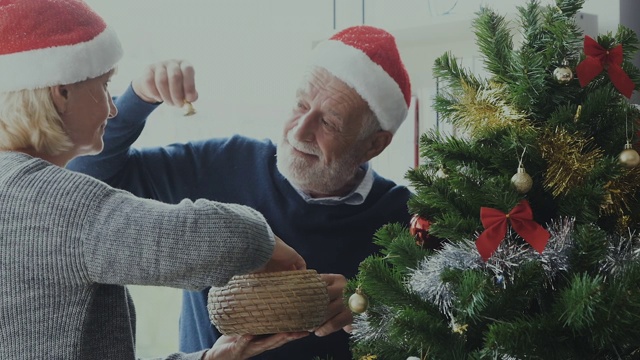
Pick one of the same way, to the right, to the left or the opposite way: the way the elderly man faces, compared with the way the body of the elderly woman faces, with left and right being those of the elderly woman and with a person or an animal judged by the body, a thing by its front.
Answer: the opposite way

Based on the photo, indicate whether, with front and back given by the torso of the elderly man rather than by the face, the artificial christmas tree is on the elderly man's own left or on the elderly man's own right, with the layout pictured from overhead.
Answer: on the elderly man's own left

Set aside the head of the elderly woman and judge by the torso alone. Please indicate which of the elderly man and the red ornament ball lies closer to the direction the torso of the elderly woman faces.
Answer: the elderly man

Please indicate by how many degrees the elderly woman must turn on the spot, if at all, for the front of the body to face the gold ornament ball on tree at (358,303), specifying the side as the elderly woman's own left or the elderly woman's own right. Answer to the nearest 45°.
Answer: approximately 45° to the elderly woman's own right

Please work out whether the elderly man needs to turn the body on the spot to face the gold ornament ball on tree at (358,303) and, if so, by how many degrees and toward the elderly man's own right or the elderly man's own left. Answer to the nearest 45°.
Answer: approximately 45° to the elderly man's own left

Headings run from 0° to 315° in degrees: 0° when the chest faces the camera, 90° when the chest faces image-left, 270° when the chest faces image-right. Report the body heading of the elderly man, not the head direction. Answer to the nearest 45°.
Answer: approximately 45°

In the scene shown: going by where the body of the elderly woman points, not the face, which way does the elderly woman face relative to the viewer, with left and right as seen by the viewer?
facing away from the viewer and to the right of the viewer

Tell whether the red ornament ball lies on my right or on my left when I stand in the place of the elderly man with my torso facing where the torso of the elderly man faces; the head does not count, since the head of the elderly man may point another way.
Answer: on my left

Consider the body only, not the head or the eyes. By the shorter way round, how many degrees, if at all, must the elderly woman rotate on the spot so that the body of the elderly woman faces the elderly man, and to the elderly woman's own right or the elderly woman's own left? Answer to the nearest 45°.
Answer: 0° — they already face them
